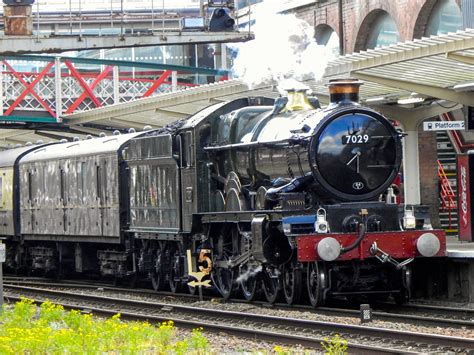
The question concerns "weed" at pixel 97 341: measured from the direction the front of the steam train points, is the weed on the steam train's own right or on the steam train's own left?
on the steam train's own right

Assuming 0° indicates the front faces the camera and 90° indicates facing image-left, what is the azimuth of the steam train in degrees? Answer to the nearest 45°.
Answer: approximately 315°

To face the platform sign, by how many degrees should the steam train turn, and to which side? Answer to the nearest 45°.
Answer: approximately 90° to its left

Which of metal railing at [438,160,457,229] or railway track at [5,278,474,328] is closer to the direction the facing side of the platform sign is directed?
the railway track

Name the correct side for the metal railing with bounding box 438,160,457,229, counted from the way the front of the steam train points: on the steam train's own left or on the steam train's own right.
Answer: on the steam train's own left

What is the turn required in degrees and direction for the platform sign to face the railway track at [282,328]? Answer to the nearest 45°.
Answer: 0° — it already faces it

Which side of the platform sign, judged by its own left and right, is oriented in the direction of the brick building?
back
